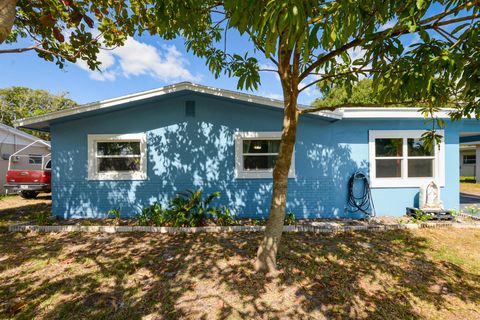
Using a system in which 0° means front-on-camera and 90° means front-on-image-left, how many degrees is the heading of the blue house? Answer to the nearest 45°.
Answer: approximately 0°

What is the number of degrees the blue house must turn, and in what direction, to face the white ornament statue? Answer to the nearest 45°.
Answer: approximately 90° to its left

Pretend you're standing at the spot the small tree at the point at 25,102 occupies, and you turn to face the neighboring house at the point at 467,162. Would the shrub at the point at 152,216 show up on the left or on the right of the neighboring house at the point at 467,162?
right

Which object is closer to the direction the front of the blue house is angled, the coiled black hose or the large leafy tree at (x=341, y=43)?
the large leafy tree

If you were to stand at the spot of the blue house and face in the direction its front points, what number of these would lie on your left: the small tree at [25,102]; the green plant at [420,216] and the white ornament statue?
2

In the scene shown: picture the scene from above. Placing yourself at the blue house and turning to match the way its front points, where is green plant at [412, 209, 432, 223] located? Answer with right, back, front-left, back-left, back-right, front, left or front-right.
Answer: left

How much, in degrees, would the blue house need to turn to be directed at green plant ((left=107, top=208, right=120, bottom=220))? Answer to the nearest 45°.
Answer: approximately 90° to its right

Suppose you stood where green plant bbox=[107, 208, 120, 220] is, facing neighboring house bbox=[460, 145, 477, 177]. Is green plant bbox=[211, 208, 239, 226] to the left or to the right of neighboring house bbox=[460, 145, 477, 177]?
right
